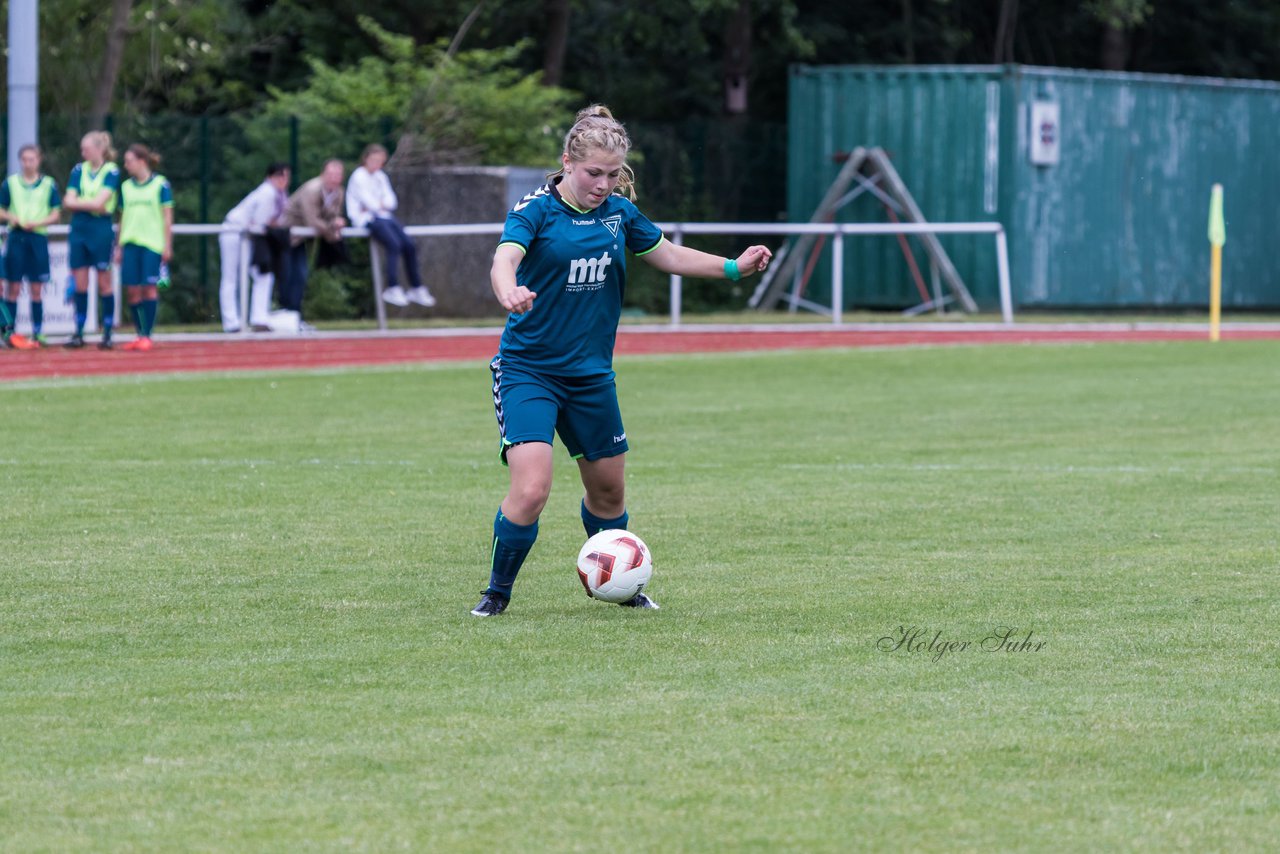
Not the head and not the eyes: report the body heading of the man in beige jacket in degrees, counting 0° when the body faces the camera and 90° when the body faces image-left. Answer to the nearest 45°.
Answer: approximately 315°

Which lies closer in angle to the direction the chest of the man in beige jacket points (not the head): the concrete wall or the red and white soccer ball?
the red and white soccer ball

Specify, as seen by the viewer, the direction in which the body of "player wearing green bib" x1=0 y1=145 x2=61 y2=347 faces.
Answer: toward the camera

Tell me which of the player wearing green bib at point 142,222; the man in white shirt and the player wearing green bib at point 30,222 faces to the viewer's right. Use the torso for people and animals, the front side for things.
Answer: the man in white shirt

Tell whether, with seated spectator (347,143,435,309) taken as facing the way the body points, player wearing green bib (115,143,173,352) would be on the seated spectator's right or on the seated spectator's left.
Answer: on the seated spectator's right

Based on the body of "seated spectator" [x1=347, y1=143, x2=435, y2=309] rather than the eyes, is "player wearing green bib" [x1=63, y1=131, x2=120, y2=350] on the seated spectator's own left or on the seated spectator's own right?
on the seated spectator's own right

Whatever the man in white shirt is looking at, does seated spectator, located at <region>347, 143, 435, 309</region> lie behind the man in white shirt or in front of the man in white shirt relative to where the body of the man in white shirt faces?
in front

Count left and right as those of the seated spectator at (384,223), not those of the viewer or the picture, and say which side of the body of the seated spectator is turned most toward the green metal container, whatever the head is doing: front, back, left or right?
left
